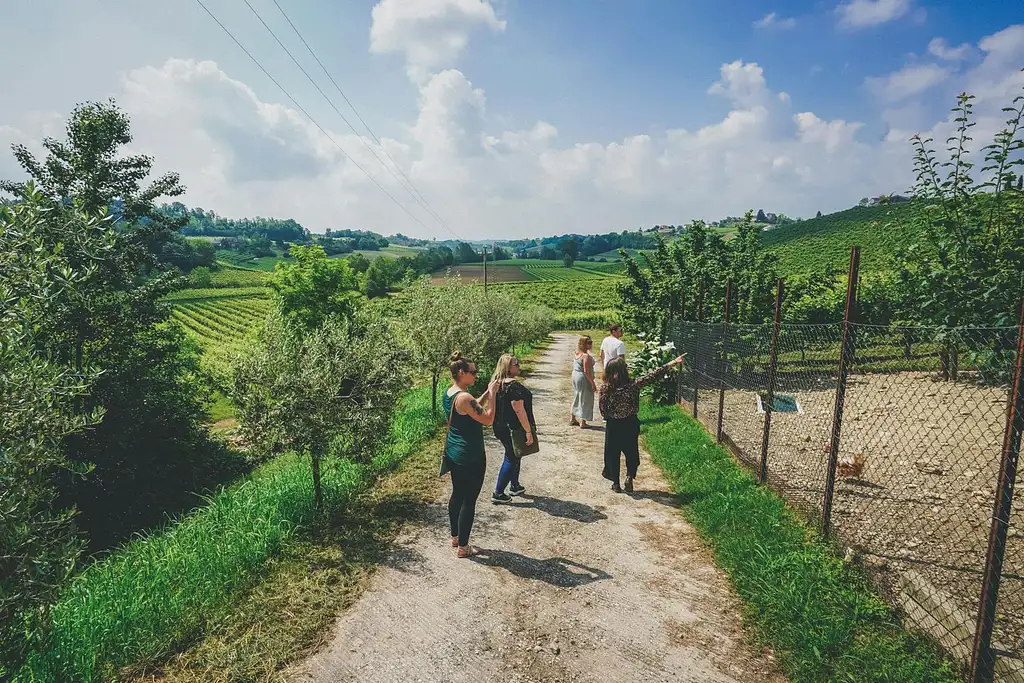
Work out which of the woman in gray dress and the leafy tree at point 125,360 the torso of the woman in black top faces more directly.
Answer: the woman in gray dress

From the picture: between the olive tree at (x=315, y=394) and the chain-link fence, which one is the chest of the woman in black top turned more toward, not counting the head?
the chain-link fence

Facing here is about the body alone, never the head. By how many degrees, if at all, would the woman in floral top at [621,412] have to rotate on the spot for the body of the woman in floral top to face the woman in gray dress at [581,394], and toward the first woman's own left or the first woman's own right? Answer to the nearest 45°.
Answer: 0° — they already face them

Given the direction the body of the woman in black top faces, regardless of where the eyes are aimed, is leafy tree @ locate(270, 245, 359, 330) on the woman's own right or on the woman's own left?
on the woman's own left

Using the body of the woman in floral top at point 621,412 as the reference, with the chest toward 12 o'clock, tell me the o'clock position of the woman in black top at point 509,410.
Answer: The woman in black top is roughly at 8 o'clock from the woman in floral top.

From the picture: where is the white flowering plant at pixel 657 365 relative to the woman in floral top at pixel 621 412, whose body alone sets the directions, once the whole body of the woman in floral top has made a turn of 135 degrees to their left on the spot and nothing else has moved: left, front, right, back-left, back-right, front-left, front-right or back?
back-right

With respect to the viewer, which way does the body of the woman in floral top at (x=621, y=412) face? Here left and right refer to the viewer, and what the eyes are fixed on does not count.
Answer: facing away from the viewer

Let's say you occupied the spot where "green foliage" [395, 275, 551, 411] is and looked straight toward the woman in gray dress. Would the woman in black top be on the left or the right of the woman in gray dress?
right

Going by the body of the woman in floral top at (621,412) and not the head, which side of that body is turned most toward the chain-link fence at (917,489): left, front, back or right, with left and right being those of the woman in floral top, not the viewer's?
right

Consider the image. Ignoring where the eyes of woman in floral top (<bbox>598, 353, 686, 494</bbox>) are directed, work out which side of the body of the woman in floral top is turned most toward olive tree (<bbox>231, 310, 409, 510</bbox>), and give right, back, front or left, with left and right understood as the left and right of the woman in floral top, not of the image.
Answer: left

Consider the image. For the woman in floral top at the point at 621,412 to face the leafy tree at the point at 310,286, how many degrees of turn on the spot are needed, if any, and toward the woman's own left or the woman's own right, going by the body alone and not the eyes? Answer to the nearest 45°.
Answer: approximately 45° to the woman's own left
